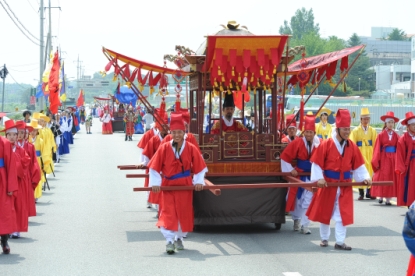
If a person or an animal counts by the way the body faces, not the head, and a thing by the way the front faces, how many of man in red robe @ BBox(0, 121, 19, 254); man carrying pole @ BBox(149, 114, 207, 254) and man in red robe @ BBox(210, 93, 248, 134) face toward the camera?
3

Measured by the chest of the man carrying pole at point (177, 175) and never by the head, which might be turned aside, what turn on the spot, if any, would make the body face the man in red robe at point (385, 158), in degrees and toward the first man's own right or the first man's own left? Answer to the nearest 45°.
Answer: approximately 135° to the first man's own left

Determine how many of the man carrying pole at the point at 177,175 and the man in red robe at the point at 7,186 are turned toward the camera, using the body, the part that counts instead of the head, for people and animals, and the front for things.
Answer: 2

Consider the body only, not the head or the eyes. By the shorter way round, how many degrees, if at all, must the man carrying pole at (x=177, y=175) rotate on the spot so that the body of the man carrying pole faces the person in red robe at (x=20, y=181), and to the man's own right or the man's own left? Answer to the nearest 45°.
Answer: approximately 90° to the man's own right

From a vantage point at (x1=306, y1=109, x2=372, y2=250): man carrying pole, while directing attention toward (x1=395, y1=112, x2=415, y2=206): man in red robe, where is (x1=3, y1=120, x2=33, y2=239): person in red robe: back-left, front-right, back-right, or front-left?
back-left

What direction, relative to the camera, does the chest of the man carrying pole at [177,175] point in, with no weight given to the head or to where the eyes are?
toward the camera

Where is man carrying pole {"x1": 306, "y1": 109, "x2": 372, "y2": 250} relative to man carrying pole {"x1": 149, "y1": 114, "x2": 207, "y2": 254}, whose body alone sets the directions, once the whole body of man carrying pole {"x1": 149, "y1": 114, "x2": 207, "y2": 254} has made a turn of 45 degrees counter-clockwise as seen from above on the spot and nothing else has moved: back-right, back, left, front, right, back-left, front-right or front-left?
front-left

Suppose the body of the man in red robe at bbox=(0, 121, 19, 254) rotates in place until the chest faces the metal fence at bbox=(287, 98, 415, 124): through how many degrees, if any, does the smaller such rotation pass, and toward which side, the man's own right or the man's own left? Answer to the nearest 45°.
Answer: approximately 135° to the man's own left

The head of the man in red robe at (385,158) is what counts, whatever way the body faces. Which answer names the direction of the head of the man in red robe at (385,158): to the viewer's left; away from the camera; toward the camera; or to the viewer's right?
toward the camera

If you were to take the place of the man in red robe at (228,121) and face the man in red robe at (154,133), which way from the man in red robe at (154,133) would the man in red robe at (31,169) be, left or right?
left

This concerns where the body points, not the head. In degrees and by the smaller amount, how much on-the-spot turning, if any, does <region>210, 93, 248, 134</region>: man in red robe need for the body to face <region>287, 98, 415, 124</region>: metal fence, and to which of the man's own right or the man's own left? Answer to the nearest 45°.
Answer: approximately 180°

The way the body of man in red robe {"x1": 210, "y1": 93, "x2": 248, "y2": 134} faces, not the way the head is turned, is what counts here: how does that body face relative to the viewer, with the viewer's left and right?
facing the viewer

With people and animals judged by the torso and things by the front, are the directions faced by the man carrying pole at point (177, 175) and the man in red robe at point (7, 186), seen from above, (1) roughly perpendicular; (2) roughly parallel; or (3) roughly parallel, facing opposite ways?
roughly parallel
